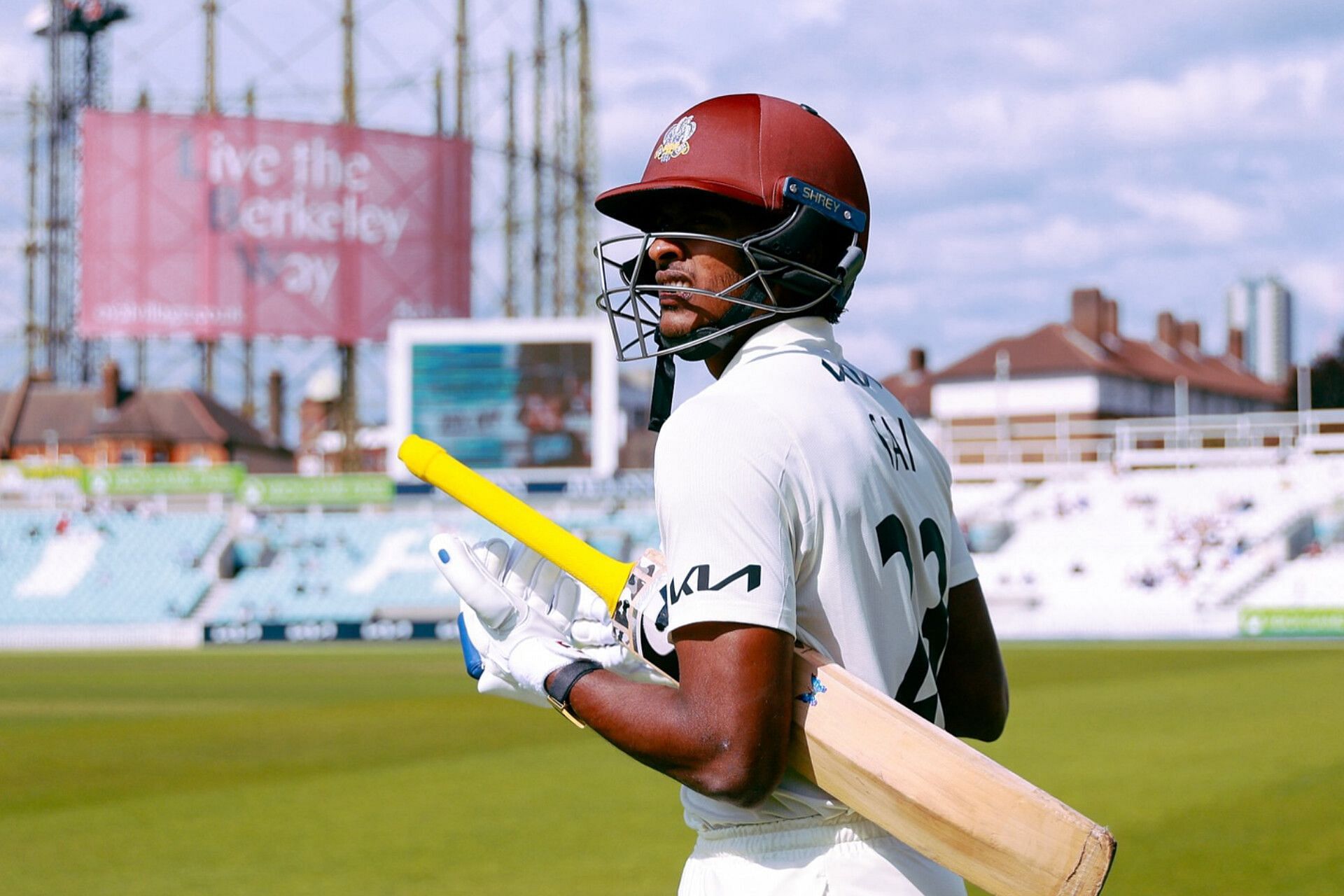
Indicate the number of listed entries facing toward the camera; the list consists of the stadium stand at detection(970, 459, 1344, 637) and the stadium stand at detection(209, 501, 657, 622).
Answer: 2

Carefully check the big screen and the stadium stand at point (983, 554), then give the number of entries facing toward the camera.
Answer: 2

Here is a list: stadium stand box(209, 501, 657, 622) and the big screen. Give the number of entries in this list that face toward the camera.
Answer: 2

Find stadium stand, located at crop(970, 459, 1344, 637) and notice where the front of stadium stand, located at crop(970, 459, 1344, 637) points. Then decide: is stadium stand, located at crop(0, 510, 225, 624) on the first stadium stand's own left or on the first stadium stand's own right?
on the first stadium stand's own right

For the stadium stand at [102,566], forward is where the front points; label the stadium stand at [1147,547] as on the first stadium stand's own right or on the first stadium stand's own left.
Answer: on the first stadium stand's own left

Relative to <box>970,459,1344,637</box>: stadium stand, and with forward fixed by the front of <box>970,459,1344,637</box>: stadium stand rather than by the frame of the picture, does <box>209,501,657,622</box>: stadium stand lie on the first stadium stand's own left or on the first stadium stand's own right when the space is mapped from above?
on the first stadium stand's own right

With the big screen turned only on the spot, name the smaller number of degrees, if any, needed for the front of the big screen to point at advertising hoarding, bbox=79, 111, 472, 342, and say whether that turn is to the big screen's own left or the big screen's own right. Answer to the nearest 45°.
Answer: approximately 135° to the big screen's own right

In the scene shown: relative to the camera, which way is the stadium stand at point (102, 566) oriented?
toward the camera

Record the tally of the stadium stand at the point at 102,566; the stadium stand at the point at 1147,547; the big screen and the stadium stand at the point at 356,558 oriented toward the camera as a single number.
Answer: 4

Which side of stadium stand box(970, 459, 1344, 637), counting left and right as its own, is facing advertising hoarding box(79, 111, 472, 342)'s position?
right

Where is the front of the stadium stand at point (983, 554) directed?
toward the camera
